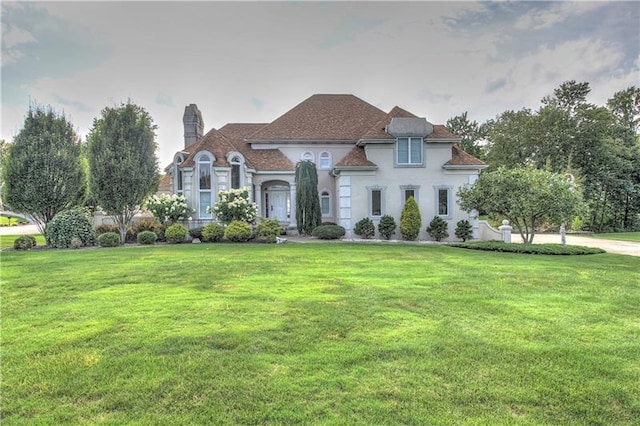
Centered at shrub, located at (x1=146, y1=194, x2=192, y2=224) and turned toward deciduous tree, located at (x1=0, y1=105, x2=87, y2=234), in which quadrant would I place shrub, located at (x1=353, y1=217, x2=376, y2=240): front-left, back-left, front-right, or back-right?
back-left

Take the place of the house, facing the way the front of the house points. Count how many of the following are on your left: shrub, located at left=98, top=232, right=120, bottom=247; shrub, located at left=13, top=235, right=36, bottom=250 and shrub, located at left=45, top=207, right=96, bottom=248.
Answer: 0

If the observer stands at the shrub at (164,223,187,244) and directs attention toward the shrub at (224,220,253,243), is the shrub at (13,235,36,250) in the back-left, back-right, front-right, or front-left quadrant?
back-right

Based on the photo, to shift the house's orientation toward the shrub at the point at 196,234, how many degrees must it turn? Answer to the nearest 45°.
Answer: approximately 90° to its right

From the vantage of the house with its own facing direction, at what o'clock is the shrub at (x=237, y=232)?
The shrub is roughly at 2 o'clock from the house.

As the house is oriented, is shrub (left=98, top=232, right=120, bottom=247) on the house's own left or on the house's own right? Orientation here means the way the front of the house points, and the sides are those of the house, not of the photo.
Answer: on the house's own right

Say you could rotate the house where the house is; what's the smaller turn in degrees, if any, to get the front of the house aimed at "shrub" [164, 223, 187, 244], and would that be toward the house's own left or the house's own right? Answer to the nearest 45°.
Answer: approximately 90° to the house's own right

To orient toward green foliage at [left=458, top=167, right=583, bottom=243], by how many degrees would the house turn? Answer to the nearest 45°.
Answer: approximately 45° to its left

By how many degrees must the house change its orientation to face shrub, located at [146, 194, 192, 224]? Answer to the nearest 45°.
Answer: approximately 90° to its right
